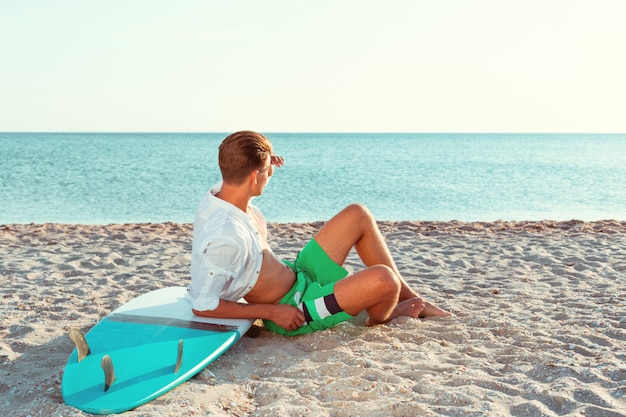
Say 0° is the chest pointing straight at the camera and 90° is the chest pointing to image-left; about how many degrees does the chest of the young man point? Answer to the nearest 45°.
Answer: approximately 270°

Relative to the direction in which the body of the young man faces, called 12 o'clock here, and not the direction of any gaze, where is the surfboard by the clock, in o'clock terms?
The surfboard is roughly at 5 o'clock from the young man.

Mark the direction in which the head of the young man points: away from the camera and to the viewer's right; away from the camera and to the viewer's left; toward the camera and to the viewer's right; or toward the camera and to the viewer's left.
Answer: away from the camera and to the viewer's right
